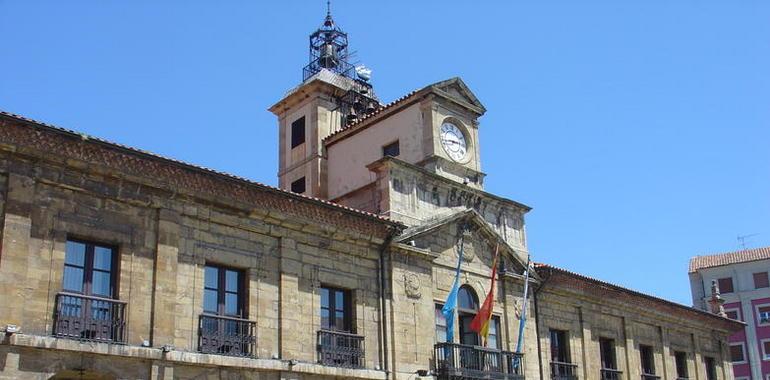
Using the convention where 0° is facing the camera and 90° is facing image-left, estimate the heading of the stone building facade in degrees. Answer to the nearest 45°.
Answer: approximately 315°
